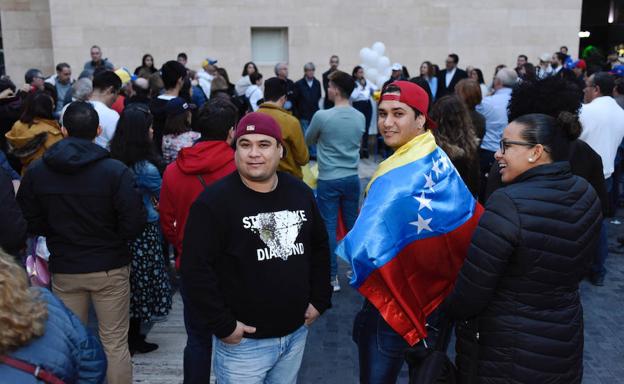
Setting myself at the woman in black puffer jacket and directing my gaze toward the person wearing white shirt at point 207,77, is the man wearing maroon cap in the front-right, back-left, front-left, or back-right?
front-left

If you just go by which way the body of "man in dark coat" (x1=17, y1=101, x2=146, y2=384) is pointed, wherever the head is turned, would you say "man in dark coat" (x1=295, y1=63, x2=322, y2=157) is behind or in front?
in front

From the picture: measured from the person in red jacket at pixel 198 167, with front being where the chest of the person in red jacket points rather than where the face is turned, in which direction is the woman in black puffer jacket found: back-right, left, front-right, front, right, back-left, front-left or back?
right

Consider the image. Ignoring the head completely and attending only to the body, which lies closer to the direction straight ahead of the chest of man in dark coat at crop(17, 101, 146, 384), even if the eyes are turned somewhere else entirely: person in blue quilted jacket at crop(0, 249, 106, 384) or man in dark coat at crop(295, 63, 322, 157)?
the man in dark coat

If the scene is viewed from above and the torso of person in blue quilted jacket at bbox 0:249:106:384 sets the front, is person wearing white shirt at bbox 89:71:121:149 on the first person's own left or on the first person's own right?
on the first person's own right

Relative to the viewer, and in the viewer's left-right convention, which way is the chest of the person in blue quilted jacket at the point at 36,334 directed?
facing away from the viewer and to the left of the viewer

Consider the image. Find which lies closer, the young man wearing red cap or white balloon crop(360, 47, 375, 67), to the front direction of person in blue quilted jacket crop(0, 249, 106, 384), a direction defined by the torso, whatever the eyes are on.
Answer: the white balloon

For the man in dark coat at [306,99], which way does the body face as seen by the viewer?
toward the camera

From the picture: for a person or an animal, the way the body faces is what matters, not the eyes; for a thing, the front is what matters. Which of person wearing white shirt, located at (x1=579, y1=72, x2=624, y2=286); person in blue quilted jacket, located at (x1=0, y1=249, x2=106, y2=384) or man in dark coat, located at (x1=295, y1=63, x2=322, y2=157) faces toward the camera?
the man in dark coat

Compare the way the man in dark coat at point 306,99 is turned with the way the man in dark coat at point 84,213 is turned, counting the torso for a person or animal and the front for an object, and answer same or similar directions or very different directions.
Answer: very different directions

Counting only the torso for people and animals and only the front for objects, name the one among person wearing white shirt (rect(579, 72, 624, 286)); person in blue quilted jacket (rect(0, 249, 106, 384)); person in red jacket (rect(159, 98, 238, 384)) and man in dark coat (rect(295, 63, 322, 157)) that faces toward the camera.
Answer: the man in dark coat

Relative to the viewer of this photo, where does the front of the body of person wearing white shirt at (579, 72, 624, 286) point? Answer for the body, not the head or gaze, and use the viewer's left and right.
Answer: facing away from the viewer and to the left of the viewer

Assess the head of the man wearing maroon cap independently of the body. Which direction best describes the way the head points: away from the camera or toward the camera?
toward the camera

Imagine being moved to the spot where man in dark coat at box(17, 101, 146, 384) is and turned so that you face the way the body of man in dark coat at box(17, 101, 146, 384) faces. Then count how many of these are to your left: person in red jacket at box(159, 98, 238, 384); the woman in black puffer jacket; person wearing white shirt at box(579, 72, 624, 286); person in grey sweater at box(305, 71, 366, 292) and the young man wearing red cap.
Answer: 0

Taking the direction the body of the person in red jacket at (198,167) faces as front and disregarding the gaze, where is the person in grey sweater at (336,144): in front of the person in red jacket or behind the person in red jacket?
in front

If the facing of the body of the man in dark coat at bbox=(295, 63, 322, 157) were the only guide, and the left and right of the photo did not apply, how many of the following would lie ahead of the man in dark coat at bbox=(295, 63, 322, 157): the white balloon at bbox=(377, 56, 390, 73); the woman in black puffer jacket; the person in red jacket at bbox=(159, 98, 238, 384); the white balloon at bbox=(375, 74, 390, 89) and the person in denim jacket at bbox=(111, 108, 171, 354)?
3

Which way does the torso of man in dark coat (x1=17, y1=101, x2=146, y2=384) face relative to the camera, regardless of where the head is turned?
away from the camera
